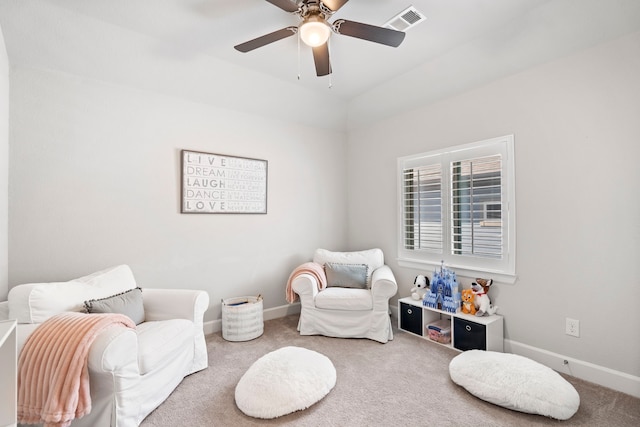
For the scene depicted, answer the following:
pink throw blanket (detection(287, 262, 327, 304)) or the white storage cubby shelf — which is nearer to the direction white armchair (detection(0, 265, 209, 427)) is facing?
the white storage cubby shelf

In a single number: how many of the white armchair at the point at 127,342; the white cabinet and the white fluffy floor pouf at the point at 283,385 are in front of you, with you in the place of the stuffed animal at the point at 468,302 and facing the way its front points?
3

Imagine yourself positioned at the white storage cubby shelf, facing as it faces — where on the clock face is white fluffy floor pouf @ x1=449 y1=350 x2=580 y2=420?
The white fluffy floor pouf is roughly at 10 o'clock from the white storage cubby shelf.

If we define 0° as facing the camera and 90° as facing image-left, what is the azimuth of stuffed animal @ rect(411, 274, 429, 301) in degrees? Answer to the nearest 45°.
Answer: approximately 45°

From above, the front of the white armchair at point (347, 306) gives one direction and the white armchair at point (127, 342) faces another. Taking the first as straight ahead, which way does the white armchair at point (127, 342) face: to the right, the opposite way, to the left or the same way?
to the left

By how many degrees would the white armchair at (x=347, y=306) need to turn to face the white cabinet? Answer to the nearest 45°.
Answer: approximately 45° to its right

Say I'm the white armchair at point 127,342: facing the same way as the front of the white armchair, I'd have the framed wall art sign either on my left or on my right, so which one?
on my left

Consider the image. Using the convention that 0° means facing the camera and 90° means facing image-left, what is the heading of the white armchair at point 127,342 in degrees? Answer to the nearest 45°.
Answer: approximately 315°
